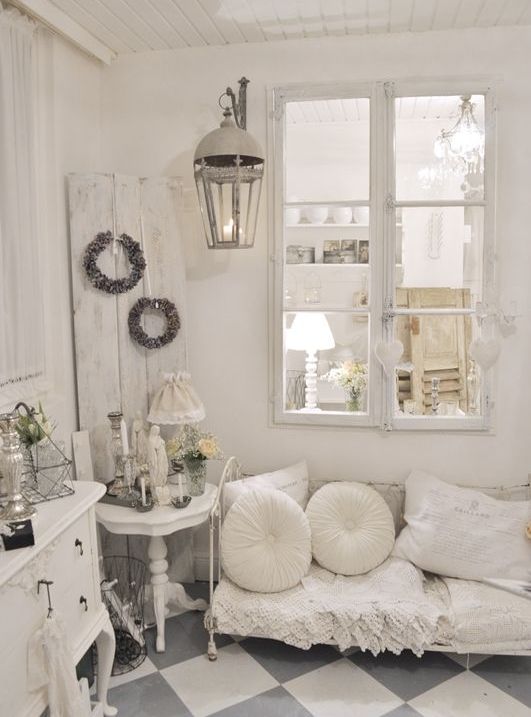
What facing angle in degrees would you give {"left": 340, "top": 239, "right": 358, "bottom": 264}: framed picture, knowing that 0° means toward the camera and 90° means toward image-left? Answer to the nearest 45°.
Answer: approximately 0°

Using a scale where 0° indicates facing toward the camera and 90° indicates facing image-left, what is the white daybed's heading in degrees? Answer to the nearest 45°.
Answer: approximately 0°

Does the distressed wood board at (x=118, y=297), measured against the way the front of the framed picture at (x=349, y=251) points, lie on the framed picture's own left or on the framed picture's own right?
on the framed picture's own right

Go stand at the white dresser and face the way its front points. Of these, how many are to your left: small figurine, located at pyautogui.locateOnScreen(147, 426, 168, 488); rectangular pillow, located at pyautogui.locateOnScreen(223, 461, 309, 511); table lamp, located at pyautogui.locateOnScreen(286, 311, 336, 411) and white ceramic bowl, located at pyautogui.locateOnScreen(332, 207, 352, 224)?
4

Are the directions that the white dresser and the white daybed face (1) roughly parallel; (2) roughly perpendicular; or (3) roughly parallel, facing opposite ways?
roughly perpendicular

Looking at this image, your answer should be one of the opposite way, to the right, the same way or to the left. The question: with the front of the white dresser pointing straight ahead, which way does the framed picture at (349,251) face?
to the right

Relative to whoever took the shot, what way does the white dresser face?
facing the viewer and to the right of the viewer

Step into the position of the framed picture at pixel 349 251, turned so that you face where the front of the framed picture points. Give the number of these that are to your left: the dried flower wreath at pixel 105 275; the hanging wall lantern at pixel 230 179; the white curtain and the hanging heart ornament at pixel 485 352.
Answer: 1
